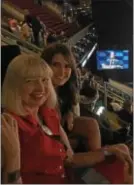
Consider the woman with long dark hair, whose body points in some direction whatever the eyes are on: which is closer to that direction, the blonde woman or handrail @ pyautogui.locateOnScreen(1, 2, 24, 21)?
the blonde woman

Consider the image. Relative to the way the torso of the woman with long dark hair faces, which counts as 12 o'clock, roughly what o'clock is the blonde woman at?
The blonde woman is roughly at 2 o'clock from the woman with long dark hair.

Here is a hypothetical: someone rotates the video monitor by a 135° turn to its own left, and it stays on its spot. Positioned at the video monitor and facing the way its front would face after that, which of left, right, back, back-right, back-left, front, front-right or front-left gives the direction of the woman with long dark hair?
back-right

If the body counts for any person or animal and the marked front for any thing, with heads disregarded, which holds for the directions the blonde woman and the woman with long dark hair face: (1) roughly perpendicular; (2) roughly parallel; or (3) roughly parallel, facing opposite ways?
roughly parallel

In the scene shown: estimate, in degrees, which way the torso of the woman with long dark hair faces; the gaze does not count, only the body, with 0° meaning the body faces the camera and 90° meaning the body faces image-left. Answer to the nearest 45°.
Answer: approximately 315°

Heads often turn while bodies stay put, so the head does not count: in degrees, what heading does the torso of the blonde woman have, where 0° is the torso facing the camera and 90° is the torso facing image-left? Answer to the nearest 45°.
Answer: approximately 315°

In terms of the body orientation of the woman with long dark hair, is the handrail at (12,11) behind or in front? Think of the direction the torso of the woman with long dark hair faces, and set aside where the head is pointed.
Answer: behind

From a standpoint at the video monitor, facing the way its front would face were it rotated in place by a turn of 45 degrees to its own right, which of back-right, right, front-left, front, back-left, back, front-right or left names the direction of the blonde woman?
front-left

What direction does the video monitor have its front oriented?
toward the camera

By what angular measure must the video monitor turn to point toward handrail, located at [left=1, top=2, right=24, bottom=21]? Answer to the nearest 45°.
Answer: approximately 45° to its right
